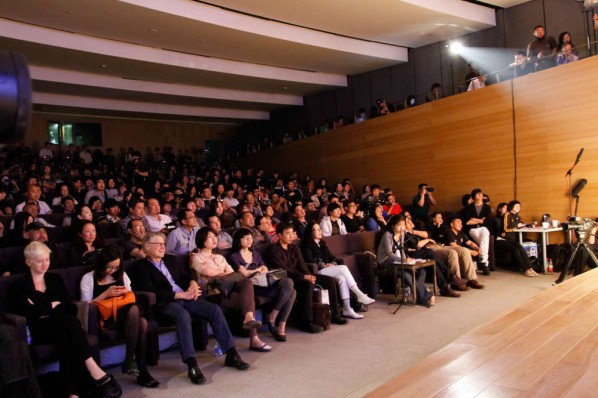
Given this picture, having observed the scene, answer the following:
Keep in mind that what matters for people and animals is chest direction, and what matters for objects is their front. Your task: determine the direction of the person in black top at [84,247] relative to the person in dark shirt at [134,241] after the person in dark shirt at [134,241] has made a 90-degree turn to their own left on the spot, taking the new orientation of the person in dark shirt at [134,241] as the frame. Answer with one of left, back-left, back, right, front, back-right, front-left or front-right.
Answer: back

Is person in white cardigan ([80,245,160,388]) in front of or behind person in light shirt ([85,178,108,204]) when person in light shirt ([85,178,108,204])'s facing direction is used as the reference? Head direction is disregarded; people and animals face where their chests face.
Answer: in front

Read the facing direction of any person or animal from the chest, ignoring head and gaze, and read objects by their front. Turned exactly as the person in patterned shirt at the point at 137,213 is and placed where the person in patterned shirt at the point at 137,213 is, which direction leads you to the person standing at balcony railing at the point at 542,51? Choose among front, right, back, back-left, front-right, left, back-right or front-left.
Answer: front-left

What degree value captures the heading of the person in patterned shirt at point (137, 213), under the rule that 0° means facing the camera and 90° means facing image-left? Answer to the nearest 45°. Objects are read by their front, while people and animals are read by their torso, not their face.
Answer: approximately 315°

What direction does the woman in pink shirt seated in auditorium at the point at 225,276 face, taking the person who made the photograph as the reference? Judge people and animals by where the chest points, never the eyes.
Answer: facing the viewer and to the right of the viewer

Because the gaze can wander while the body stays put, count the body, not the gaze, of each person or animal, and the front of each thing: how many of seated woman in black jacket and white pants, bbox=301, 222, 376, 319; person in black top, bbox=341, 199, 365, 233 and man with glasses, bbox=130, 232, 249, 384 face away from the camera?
0

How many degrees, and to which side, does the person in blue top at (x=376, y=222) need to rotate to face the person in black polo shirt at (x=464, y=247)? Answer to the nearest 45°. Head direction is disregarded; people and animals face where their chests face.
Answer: approximately 45° to their left

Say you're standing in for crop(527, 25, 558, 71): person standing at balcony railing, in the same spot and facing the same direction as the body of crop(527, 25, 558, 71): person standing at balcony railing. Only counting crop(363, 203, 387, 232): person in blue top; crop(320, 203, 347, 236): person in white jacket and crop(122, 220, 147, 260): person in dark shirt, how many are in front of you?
3

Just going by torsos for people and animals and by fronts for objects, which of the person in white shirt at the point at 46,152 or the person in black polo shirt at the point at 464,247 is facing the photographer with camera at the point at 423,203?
the person in white shirt

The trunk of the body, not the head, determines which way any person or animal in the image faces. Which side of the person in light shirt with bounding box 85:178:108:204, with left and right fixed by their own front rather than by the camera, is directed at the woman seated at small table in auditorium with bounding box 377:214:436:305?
front

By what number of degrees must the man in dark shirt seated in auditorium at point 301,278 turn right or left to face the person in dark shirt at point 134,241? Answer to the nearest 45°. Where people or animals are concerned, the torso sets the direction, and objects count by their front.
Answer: approximately 135° to their right

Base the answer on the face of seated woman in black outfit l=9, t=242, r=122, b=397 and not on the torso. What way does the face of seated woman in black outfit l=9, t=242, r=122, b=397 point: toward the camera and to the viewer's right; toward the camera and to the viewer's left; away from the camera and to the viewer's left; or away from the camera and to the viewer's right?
toward the camera and to the viewer's right

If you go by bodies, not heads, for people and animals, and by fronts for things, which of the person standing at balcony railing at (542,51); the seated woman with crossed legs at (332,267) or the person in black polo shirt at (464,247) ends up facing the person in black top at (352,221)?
the person standing at balcony railing at (542,51)
